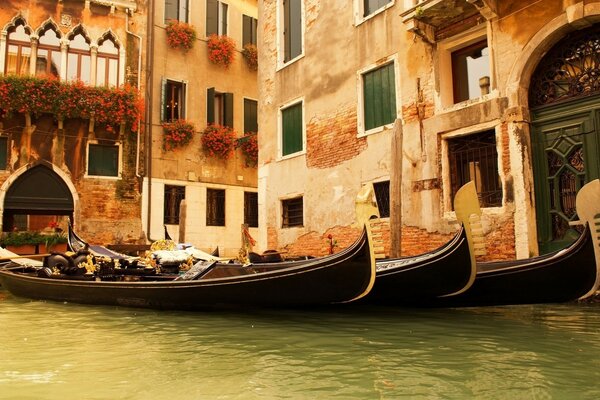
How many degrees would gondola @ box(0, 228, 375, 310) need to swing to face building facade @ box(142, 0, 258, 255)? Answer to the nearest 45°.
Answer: approximately 90° to its left

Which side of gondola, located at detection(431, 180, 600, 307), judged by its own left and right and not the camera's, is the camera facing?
right

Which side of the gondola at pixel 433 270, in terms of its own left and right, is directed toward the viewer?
right

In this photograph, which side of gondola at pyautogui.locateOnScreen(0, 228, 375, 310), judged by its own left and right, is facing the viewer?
right

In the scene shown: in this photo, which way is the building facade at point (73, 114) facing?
toward the camera

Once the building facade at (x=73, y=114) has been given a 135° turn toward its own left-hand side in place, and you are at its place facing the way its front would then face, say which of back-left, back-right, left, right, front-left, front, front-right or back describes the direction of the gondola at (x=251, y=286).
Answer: back-right

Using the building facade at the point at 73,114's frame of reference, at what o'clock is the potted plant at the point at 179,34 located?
The potted plant is roughly at 9 o'clock from the building facade.
